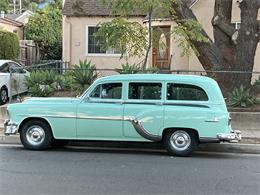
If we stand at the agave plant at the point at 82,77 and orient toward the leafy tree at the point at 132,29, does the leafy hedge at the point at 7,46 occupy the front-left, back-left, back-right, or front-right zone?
back-left

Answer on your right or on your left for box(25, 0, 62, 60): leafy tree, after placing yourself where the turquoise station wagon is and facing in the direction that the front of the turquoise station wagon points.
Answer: on your right

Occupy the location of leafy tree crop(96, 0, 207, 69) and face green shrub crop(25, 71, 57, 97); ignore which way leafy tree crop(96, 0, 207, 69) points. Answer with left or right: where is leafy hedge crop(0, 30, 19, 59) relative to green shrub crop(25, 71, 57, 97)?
right

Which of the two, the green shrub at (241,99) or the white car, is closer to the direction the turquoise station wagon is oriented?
the white car

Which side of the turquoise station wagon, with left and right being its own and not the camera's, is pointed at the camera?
left

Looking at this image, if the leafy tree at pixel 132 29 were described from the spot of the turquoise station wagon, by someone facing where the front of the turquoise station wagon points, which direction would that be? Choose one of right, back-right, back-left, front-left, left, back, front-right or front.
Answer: right

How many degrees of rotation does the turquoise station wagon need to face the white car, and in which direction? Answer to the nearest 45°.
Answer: approximately 45° to its right

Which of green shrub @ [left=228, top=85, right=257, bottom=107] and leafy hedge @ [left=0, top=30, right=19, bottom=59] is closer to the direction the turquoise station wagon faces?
the leafy hedge

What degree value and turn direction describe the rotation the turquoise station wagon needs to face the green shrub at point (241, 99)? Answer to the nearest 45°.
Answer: approximately 135° to its right

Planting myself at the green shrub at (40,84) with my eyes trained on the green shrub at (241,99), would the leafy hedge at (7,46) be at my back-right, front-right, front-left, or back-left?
back-left
